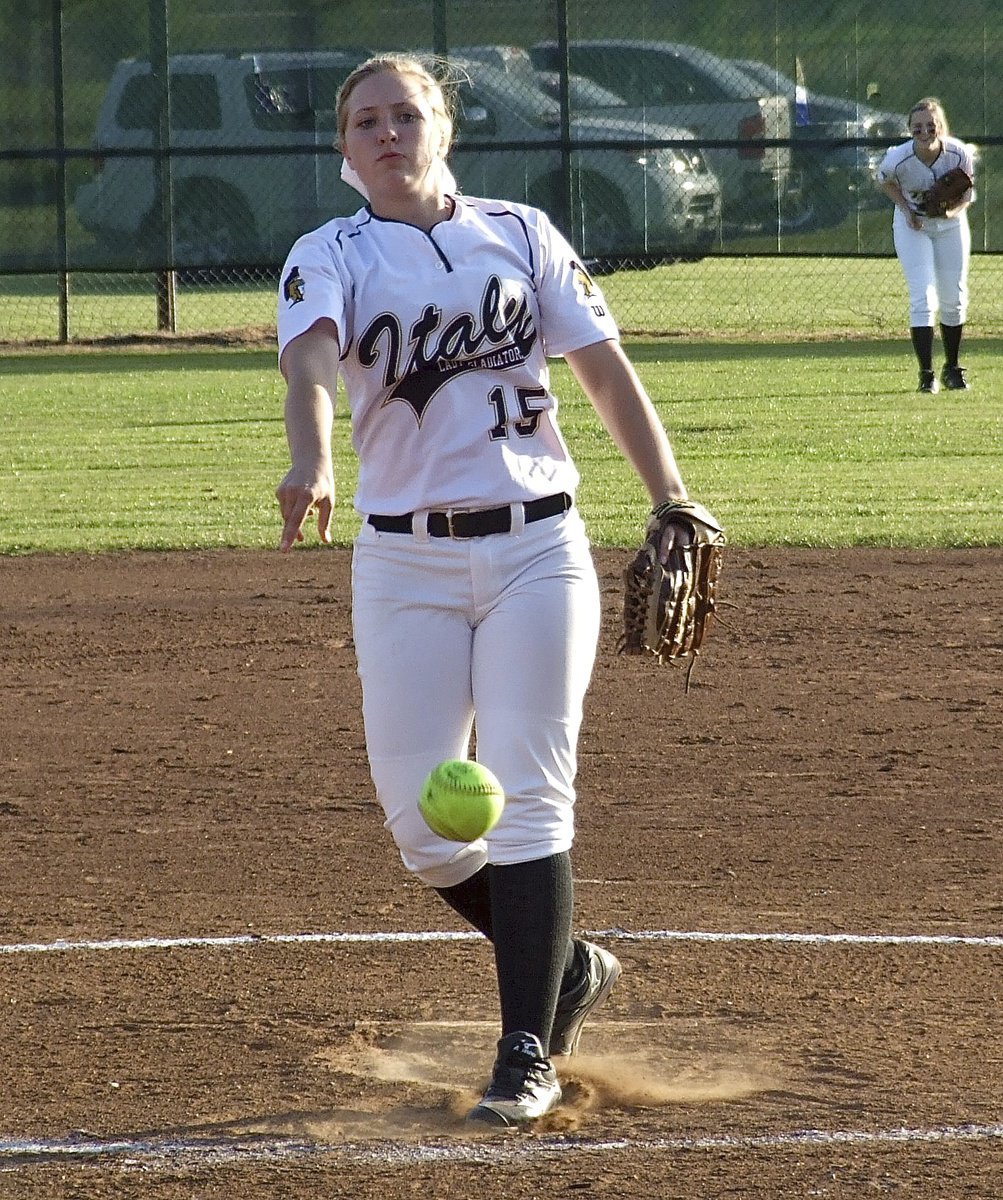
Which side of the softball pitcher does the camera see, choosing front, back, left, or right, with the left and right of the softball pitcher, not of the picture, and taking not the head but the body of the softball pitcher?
front

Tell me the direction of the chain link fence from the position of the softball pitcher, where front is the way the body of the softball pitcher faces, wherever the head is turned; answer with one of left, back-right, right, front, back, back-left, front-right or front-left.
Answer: back

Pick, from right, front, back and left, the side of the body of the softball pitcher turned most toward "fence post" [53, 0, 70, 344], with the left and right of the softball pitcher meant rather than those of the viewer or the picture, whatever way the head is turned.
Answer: back

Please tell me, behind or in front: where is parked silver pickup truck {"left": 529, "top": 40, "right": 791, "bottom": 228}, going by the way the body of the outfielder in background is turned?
behind

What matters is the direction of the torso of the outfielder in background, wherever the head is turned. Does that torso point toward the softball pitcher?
yes

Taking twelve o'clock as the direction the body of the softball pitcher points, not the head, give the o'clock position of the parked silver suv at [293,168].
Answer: The parked silver suv is roughly at 6 o'clock from the softball pitcher.

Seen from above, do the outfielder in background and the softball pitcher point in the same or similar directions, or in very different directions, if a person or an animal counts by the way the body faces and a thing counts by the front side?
same or similar directions

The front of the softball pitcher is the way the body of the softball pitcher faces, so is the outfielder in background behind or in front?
behind

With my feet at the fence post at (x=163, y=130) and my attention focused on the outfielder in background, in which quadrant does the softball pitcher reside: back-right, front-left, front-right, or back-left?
front-right

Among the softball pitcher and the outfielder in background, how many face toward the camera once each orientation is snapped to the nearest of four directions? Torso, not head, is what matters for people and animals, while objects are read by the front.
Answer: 2

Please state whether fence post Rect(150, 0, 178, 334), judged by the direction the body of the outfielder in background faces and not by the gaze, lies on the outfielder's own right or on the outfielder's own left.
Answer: on the outfielder's own right
